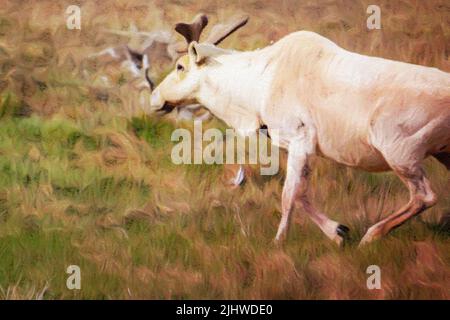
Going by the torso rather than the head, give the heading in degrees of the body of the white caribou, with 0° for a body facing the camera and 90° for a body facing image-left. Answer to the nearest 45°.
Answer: approximately 90°
